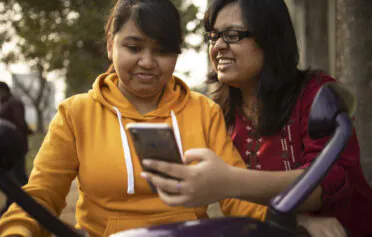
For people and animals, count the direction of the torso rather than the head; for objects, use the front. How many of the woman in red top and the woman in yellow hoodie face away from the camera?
0

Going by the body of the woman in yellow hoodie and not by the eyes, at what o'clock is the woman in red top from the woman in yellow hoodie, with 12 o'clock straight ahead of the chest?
The woman in red top is roughly at 8 o'clock from the woman in yellow hoodie.

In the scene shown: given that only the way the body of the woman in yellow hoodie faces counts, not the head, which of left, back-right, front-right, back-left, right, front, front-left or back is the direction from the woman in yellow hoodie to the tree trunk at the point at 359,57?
back-left

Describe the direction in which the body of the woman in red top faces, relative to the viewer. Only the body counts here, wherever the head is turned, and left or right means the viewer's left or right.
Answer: facing the viewer and to the left of the viewer

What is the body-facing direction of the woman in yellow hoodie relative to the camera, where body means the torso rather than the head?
toward the camera

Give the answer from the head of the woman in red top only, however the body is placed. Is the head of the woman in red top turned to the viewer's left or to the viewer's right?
to the viewer's left

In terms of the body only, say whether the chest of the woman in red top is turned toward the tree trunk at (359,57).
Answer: no

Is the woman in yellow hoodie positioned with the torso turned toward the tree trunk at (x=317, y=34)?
no

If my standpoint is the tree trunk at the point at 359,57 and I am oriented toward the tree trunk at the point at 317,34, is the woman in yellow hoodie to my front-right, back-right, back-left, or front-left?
back-left

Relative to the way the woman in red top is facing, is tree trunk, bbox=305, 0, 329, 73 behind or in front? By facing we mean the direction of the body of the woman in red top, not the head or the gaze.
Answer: behind

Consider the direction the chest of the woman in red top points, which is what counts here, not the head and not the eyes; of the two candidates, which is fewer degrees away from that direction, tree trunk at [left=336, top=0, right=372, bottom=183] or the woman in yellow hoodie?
the woman in yellow hoodie
